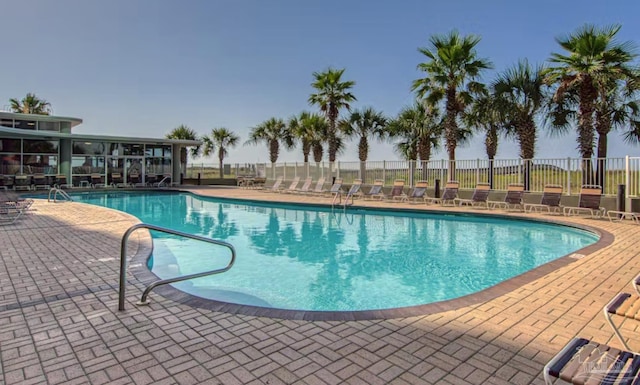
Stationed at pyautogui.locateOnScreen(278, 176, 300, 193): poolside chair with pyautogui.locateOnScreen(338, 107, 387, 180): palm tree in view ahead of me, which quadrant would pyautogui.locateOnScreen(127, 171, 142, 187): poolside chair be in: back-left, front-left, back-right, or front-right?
back-left

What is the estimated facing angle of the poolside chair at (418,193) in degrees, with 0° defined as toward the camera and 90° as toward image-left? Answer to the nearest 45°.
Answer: approximately 45°

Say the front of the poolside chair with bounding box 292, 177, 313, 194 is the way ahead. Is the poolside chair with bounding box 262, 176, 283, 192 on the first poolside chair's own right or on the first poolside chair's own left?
on the first poolside chair's own right

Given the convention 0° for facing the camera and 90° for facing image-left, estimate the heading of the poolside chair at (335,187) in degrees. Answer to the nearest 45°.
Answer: approximately 45°

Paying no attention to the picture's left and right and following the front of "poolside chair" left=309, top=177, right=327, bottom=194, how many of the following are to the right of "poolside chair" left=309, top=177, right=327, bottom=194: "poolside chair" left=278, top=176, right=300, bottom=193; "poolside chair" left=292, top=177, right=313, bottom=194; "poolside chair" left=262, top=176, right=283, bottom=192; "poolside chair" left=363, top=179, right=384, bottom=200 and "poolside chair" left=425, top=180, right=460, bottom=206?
3

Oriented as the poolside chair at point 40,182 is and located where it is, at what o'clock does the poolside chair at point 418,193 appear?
the poolside chair at point 418,193 is roughly at 12 o'clock from the poolside chair at point 40,182.

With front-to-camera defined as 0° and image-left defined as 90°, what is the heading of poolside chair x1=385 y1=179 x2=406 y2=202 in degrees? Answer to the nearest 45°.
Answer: approximately 45°

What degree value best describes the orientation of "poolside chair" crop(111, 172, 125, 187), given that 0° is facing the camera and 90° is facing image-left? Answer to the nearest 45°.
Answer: approximately 315°

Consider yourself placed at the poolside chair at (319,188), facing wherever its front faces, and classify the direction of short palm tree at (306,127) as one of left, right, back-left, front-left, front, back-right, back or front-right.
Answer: back-right

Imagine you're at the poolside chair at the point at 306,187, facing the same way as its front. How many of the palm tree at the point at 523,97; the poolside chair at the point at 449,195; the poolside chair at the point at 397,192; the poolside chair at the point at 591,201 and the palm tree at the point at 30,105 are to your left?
4
